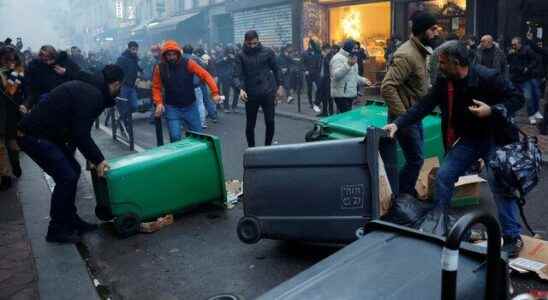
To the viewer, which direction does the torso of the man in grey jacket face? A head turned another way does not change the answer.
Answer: to the viewer's right

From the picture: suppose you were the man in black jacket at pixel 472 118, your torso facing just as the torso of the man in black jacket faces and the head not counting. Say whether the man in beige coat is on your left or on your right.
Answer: on your right

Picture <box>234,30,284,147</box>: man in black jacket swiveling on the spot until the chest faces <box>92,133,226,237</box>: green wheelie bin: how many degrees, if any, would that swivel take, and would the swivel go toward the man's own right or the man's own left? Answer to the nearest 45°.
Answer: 0° — they already face it

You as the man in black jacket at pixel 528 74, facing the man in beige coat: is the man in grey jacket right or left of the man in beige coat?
right

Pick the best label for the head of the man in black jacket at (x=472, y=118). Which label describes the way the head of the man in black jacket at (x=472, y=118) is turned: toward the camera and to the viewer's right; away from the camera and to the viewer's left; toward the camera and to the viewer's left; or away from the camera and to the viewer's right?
toward the camera and to the viewer's left

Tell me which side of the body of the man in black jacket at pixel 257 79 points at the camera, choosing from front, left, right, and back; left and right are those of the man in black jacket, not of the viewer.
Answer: front

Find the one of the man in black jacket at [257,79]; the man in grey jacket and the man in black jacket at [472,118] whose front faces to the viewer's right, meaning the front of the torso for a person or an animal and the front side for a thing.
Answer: the man in grey jacket

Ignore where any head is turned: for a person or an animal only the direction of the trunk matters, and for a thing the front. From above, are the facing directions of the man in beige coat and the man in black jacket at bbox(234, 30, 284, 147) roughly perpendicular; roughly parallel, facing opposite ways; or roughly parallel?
roughly perpendicular

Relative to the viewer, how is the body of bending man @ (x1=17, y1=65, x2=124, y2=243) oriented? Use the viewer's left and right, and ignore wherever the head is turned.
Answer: facing to the right of the viewer
